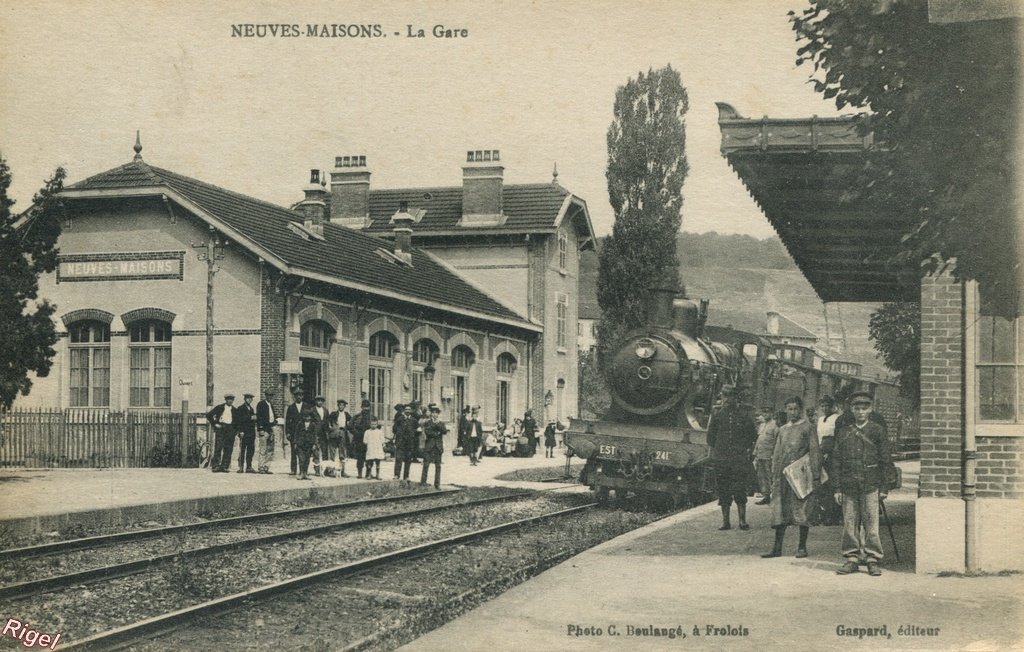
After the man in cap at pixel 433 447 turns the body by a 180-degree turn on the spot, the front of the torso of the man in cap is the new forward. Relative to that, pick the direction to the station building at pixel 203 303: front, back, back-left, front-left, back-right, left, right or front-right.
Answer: front-left

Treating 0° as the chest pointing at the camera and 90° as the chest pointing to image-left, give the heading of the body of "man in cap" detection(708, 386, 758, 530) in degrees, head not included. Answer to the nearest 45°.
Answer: approximately 0°

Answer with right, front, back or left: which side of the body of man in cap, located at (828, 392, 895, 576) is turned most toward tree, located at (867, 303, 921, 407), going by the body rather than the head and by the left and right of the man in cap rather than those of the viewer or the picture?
back

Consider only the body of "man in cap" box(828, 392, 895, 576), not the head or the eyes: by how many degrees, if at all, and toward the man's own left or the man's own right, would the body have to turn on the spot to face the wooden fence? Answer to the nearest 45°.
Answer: approximately 135° to the man's own right

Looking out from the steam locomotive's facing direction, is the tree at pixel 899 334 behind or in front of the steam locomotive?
behind

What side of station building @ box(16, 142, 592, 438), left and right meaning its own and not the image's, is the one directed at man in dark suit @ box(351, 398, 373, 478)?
front

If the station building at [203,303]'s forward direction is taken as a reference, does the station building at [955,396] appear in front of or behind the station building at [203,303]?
in front
